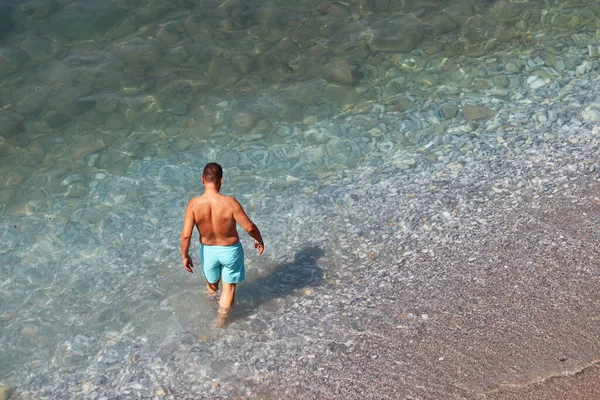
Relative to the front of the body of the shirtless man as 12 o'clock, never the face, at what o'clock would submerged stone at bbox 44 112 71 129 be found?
The submerged stone is roughly at 11 o'clock from the shirtless man.

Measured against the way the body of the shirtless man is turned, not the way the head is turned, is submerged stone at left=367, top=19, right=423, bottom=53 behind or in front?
in front

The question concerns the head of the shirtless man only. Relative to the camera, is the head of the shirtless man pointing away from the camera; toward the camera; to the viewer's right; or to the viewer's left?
away from the camera

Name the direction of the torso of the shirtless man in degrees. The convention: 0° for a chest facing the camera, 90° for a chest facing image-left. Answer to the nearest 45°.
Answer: approximately 180°

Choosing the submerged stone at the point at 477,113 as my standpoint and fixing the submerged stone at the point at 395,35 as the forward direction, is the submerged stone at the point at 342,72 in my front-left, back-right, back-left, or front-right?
front-left

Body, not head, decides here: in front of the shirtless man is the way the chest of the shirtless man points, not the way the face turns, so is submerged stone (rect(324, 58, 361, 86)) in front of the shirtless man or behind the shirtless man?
in front

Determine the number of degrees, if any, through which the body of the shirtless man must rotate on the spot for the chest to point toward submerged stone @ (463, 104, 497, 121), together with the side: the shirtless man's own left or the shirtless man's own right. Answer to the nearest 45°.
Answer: approximately 45° to the shirtless man's own right

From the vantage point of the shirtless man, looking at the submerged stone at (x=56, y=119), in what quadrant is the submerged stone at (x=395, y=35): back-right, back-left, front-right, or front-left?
front-right
